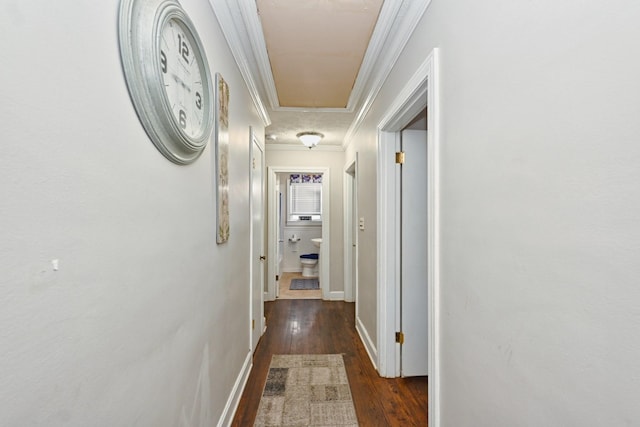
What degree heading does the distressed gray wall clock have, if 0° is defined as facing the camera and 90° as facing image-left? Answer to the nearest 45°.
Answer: approximately 315°

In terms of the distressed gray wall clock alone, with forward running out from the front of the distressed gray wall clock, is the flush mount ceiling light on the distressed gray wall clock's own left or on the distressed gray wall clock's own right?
on the distressed gray wall clock's own left

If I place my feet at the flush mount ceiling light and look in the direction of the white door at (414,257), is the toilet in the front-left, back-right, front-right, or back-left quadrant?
back-left

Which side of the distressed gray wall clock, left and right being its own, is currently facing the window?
left

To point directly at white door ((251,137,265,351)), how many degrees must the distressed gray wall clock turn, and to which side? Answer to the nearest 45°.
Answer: approximately 90° to its left

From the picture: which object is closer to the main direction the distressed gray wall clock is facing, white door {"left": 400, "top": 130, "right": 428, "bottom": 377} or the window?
the white door

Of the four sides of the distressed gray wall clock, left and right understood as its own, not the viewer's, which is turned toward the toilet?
left

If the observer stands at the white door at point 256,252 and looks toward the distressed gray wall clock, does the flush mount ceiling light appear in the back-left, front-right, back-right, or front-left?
back-left
